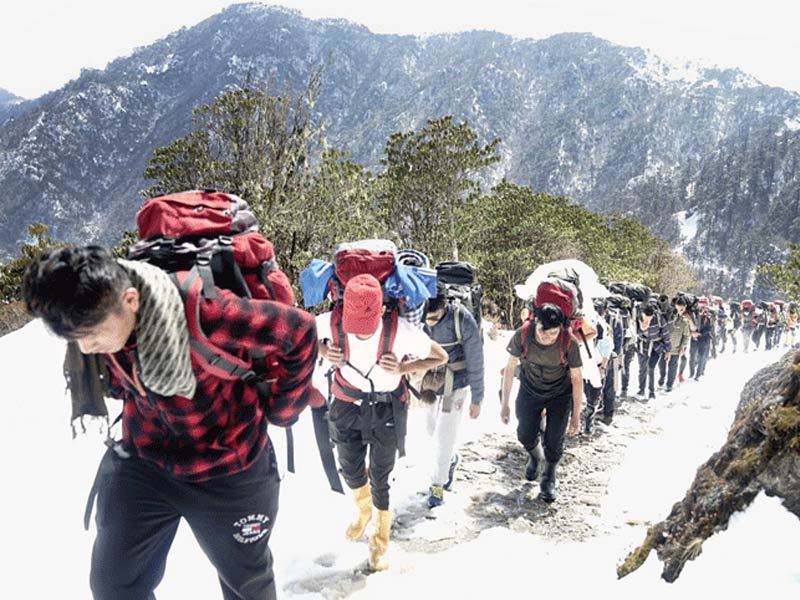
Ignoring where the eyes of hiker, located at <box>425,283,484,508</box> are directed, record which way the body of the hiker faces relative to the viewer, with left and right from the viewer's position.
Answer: facing the viewer and to the left of the viewer

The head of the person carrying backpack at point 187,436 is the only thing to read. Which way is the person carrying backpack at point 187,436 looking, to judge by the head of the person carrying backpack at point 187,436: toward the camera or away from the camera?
toward the camera

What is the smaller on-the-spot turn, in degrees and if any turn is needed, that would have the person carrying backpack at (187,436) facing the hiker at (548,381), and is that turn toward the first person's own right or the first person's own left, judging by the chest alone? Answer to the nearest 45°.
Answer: approximately 180°

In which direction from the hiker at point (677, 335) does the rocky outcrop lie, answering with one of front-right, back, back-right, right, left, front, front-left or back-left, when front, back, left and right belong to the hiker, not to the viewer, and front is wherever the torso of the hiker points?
front-left

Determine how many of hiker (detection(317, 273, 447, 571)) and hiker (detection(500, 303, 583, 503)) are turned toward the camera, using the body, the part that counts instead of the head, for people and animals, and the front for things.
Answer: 2

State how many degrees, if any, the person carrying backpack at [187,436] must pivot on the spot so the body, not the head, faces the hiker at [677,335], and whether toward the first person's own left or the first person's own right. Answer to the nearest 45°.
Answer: approximately 180°

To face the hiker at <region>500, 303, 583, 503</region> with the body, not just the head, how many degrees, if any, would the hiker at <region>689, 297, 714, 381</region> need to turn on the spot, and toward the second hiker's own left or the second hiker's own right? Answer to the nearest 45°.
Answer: approximately 45° to the second hiker's own left

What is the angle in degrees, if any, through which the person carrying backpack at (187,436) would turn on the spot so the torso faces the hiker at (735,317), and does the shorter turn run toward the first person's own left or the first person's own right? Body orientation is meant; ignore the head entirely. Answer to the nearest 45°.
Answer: approximately 180°

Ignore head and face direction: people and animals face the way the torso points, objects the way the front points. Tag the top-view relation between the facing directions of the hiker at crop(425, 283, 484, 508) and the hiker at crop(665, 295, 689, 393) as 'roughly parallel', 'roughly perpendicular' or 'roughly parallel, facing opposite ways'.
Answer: roughly parallel

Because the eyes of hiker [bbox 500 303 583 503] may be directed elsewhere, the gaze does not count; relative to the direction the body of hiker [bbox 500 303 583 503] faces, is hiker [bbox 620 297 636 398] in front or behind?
behind

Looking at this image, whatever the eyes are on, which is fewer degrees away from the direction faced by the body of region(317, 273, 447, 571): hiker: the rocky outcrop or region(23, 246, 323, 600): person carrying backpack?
the person carrying backpack

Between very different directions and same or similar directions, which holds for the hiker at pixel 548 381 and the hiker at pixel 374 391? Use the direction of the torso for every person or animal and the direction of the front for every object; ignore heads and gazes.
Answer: same or similar directions

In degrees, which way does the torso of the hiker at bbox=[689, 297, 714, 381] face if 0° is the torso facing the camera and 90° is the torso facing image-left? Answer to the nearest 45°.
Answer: approximately 45°

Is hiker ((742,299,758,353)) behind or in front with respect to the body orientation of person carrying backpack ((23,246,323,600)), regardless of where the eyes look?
behind

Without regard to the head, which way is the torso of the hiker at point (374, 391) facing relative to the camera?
toward the camera

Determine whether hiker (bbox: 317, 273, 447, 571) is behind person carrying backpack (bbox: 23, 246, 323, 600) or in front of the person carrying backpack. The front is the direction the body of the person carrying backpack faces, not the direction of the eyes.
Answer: behind
